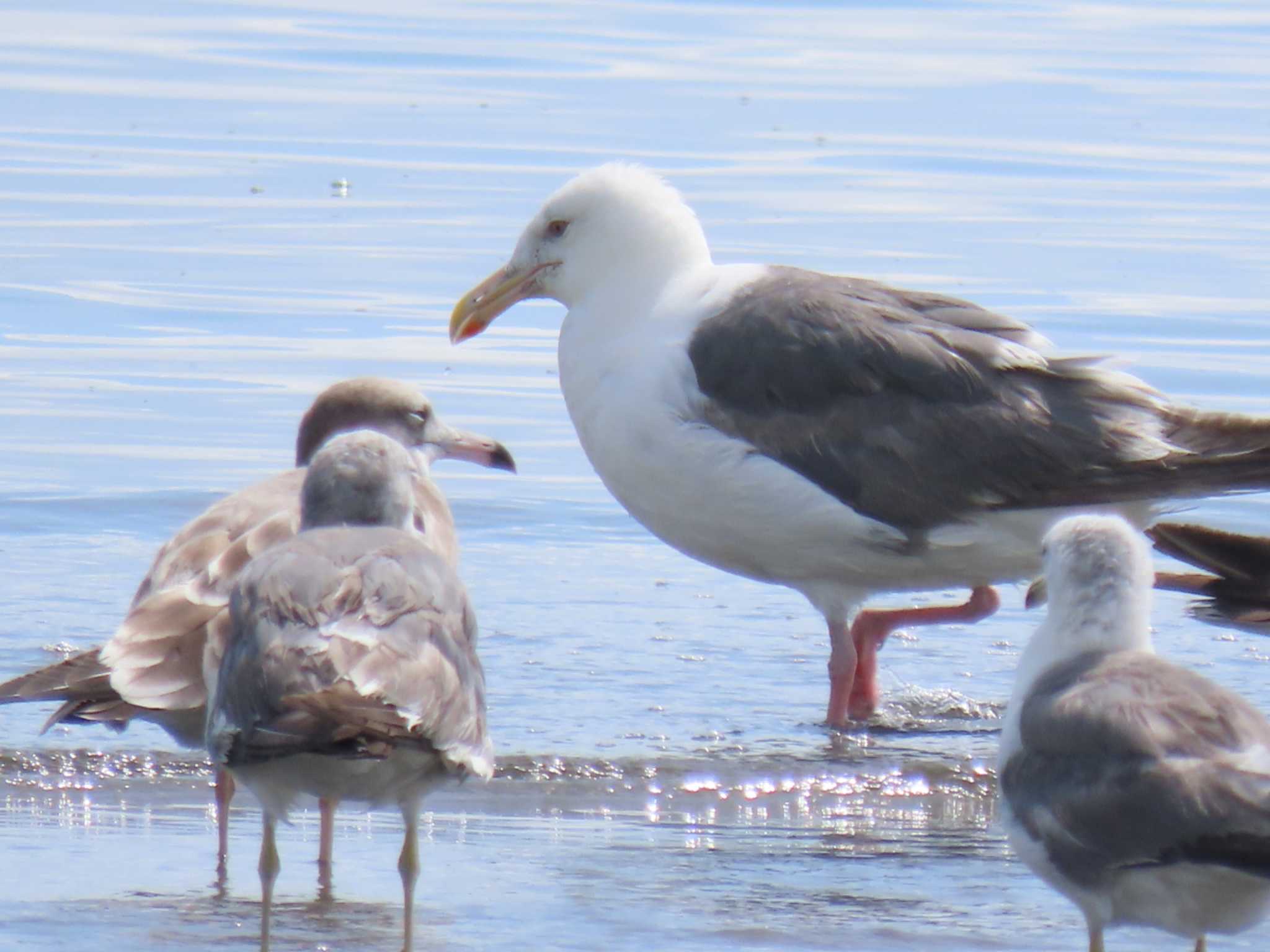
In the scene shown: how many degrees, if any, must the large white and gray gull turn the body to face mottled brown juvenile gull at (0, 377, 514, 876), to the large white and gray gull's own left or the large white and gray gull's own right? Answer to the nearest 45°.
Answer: approximately 45° to the large white and gray gull's own left

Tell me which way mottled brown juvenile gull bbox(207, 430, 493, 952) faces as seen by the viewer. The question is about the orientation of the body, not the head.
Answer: away from the camera

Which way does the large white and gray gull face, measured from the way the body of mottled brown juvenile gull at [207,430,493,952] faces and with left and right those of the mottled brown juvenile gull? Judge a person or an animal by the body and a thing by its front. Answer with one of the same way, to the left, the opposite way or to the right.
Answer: to the left

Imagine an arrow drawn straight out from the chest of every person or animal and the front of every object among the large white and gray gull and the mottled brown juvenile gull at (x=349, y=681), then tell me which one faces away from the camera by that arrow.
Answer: the mottled brown juvenile gull

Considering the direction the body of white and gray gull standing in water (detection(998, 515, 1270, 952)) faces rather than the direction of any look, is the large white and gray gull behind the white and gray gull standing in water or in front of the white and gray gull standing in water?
in front

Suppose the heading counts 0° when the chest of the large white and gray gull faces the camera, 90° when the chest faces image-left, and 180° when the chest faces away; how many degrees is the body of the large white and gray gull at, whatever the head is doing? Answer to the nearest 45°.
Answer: approximately 90°

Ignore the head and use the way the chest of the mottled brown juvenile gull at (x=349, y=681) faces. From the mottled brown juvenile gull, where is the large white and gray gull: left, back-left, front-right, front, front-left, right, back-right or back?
front-right

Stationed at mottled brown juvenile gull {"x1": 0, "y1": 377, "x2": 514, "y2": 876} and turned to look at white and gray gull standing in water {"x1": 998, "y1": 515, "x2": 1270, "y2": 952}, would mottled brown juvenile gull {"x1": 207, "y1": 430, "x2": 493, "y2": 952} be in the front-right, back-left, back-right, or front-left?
front-right

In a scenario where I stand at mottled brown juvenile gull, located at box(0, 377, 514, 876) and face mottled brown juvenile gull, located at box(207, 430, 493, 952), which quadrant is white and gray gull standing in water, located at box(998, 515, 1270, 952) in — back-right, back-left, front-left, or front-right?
front-left

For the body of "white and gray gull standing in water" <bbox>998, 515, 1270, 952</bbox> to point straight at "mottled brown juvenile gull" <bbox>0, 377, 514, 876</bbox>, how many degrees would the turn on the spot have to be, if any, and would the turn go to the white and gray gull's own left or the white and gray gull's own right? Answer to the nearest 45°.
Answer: approximately 45° to the white and gray gull's own left

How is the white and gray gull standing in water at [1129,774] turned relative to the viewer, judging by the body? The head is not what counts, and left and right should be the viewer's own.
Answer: facing away from the viewer and to the left of the viewer

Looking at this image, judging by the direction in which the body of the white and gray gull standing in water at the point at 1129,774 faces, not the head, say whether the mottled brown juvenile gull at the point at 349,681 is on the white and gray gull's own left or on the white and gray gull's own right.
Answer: on the white and gray gull's own left

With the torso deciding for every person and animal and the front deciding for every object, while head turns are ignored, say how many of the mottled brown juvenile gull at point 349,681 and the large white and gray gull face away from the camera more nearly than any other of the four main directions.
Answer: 1
